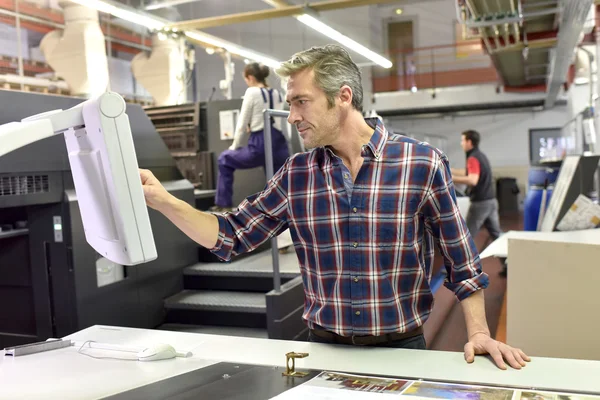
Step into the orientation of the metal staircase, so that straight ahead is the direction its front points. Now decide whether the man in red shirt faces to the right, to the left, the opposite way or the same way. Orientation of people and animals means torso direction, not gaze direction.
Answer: to the right

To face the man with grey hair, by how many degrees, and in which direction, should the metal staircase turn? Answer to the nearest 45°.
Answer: approximately 45° to its left

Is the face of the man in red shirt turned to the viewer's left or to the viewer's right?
to the viewer's left

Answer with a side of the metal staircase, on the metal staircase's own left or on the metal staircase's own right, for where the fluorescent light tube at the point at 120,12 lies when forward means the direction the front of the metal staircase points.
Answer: on the metal staircase's own right

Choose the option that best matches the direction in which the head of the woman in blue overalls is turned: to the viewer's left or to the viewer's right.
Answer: to the viewer's left

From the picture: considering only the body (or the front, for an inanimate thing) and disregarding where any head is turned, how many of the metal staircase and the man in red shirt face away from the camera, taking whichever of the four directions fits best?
0

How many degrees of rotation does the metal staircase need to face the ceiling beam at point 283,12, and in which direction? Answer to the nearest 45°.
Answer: approximately 135° to its right

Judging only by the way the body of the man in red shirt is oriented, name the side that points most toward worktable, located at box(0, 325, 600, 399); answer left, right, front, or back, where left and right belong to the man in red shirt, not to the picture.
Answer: left

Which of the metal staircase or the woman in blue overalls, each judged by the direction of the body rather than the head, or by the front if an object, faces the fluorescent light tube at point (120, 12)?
the woman in blue overalls

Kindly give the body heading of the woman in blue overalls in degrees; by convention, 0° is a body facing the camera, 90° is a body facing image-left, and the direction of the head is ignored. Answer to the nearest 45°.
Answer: approximately 135°

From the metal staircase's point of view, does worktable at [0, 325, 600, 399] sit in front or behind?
in front

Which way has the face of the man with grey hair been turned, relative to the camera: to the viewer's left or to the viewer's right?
to the viewer's left

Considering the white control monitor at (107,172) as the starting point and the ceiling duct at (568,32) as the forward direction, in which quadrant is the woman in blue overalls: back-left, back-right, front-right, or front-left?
front-left

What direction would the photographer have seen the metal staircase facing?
facing the viewer and to the left of the viewer

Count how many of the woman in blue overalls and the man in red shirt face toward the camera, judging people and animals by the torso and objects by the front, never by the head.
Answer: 0

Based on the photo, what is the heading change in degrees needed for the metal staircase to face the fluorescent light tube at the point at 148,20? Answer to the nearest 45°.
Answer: approximately 135° to its right
